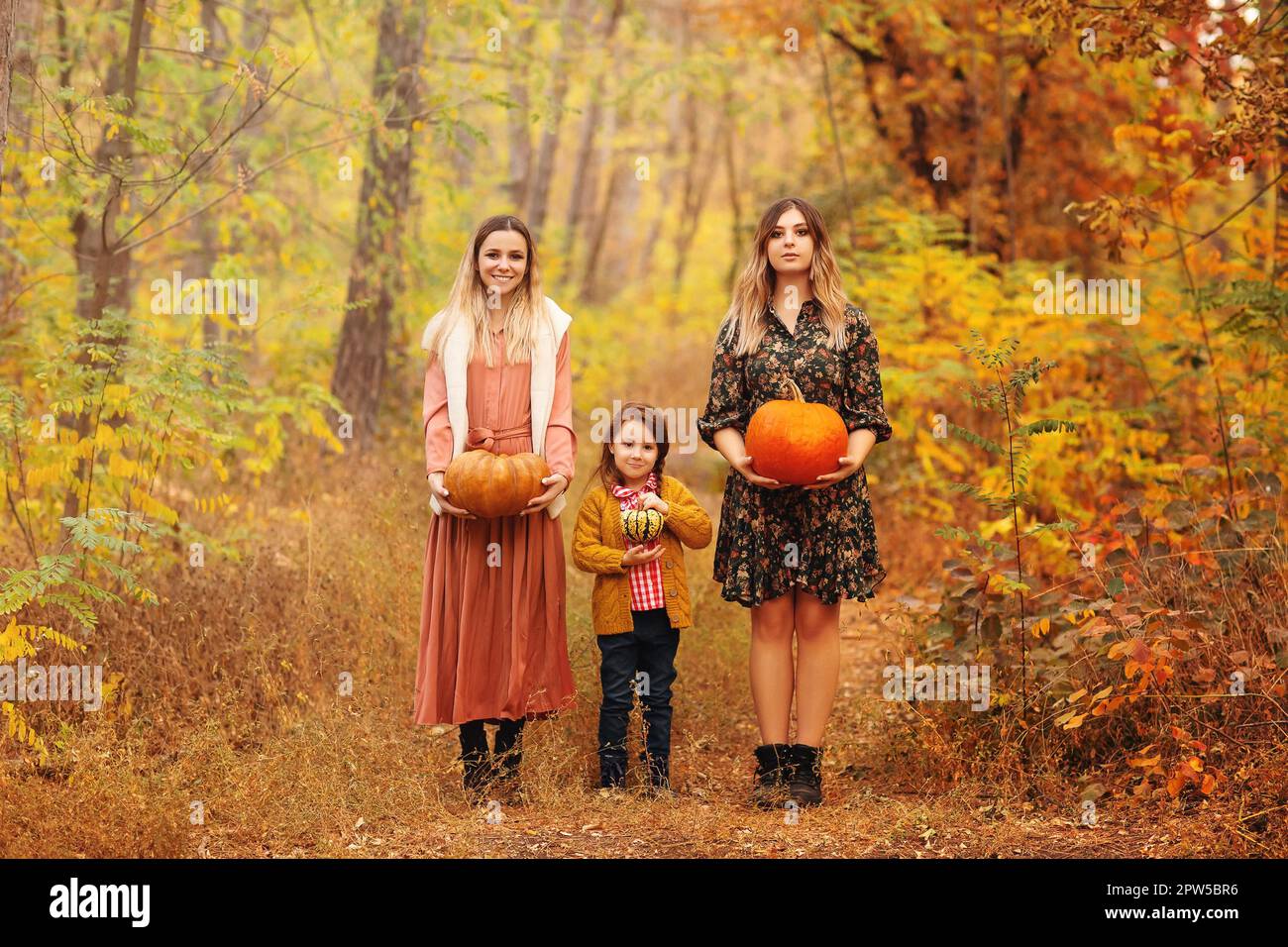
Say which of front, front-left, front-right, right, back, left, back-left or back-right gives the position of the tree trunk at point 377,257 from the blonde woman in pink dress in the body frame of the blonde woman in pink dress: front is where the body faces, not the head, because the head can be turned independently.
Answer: back

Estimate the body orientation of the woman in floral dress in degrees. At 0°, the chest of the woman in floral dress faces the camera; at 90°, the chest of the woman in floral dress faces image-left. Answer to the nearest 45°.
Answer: approximately 0°

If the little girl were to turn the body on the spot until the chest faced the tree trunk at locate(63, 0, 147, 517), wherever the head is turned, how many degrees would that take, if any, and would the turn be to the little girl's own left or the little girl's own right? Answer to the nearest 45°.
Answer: approximately 135° to the little girl's own right

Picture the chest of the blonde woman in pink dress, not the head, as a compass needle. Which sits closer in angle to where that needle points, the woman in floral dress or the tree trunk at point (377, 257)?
the woman in floral dress

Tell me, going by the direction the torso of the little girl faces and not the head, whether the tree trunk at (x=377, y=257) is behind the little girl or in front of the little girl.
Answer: behind

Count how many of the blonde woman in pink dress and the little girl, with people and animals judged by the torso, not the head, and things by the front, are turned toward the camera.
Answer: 2
